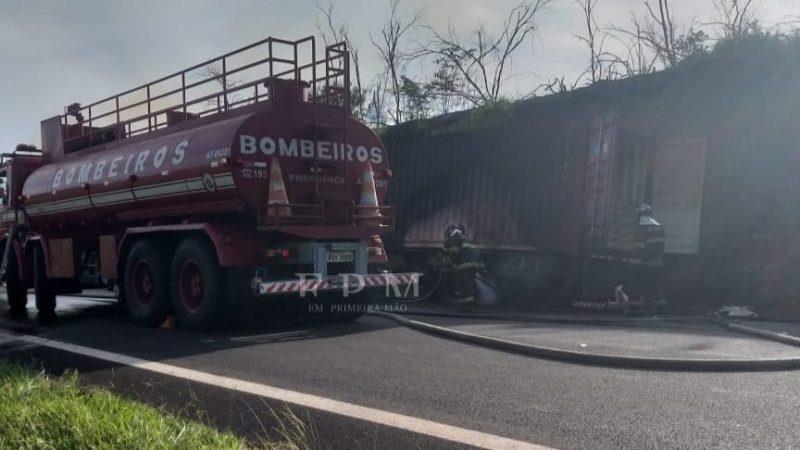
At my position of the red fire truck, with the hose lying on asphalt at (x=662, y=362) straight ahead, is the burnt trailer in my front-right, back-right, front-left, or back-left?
front-left

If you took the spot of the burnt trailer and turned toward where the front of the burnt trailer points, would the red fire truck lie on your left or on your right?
on your left

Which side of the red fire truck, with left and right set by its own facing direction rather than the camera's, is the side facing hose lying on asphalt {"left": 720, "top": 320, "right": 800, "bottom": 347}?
back

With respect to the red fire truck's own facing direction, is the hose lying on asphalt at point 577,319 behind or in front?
behind

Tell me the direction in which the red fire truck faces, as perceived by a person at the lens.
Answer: facing away from the viewer and to the left of the viewer

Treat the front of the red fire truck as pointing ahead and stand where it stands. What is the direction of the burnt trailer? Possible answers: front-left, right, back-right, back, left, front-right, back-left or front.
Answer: back-right

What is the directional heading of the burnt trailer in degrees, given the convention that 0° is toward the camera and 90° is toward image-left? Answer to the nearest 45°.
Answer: approximately 135°

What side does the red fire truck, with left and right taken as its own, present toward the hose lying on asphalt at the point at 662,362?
back

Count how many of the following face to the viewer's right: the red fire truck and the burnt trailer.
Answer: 0

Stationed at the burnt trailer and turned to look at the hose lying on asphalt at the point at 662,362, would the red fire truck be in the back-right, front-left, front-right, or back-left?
front-right
